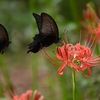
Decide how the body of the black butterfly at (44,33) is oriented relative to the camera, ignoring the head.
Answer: to the viewer's right
